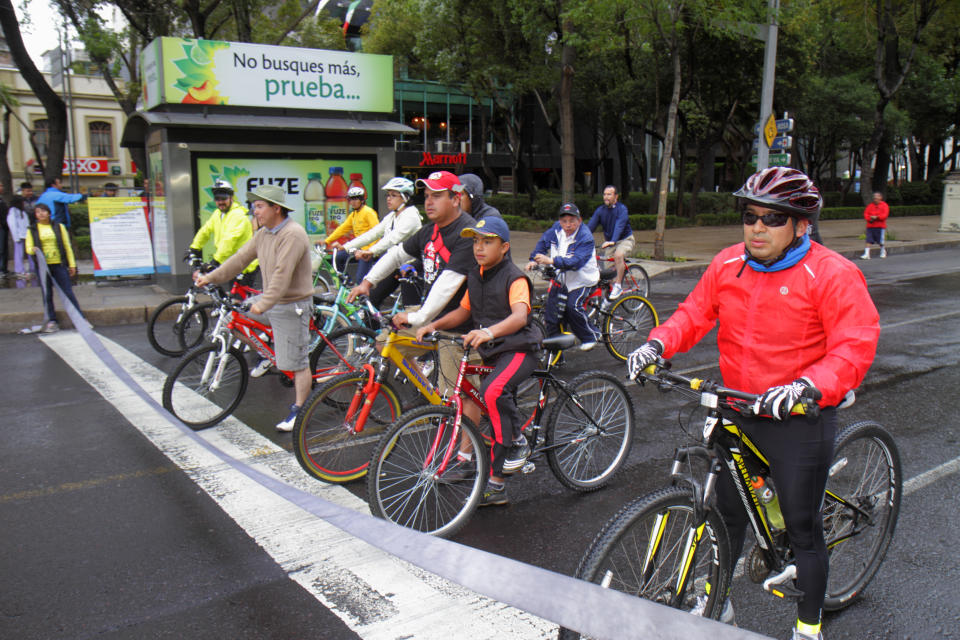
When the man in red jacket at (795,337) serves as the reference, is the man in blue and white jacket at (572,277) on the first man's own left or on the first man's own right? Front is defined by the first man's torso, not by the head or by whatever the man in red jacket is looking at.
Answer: on the first man's own right

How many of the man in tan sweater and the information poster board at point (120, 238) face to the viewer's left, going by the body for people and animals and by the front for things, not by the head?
1

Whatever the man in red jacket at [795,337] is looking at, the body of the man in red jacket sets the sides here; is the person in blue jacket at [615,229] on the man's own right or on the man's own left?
on the man's own right

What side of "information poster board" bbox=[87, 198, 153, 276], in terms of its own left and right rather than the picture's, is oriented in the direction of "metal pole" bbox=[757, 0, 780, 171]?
left

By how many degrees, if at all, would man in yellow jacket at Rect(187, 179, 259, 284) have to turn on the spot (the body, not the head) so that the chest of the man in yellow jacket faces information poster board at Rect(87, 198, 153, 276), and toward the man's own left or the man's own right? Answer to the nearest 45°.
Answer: approximately 135° to the man's own right

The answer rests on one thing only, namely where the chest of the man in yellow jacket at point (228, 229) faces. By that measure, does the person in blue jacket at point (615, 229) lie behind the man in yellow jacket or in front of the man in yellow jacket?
behind

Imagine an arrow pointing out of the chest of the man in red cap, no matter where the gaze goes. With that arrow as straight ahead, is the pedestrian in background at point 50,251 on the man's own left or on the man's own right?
on the man's own right
